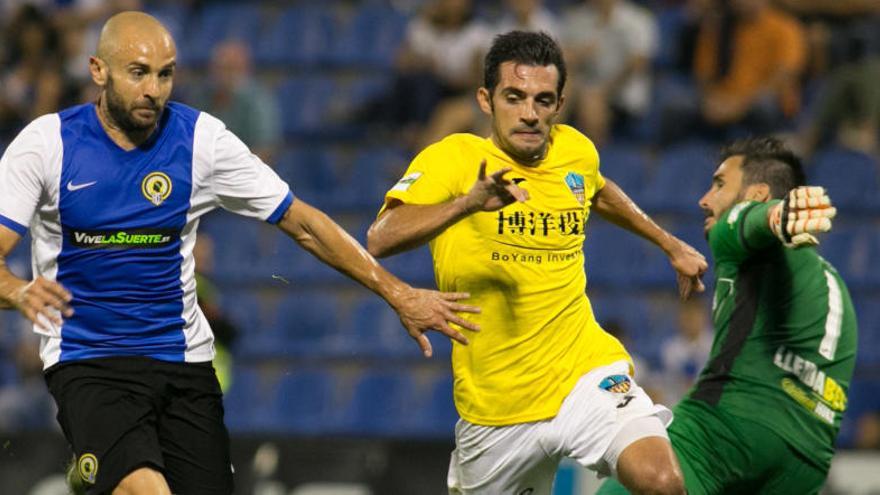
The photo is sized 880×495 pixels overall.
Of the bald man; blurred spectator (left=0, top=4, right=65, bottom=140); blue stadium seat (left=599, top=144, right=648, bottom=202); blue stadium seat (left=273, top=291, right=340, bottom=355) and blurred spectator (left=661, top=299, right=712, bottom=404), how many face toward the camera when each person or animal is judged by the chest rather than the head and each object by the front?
5

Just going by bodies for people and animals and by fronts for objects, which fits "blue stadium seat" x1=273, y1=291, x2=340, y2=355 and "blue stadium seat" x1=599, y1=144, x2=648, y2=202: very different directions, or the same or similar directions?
same or similar directions

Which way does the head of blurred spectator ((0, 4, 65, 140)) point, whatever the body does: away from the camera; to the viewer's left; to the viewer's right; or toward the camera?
toward the camera

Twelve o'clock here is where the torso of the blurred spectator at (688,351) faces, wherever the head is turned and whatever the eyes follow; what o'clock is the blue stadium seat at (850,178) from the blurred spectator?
The blue stadium seat is roughly at 7 o'clock from the blurred spectator.

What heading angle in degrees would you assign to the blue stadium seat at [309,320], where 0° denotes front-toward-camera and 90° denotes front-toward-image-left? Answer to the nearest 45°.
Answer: approximately 0°

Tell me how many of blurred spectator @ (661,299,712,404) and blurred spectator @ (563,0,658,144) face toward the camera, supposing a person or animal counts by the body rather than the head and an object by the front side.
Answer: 2

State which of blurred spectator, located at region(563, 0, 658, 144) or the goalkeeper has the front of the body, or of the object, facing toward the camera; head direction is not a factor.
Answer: the blurred spectator

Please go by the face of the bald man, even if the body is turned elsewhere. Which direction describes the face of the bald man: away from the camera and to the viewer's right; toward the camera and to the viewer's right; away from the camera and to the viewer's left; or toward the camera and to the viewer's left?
toward the camera and to the viewer's right

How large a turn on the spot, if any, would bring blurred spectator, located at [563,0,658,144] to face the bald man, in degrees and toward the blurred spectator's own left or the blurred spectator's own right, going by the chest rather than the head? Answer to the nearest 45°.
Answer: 0° — they already face them

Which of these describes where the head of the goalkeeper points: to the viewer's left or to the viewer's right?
to the viewer's left

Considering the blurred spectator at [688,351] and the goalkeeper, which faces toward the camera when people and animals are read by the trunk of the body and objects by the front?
the blurred spectator

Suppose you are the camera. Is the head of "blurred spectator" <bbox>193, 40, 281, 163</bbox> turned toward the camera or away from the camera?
toward the camera

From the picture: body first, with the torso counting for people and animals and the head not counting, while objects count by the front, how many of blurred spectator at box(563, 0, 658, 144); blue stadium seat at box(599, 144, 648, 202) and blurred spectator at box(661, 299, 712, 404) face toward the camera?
3

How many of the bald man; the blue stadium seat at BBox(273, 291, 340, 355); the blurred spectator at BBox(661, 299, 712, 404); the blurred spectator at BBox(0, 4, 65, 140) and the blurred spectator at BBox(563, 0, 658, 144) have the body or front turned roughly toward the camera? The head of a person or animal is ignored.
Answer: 5

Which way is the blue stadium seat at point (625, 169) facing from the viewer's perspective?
toward the camera

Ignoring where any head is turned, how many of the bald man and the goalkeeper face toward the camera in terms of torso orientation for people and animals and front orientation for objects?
1

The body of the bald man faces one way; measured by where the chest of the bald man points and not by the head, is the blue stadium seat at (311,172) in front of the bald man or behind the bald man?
behind

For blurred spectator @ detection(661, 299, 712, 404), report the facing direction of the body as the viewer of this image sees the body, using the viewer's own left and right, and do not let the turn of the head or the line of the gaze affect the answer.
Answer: facing the viewer
